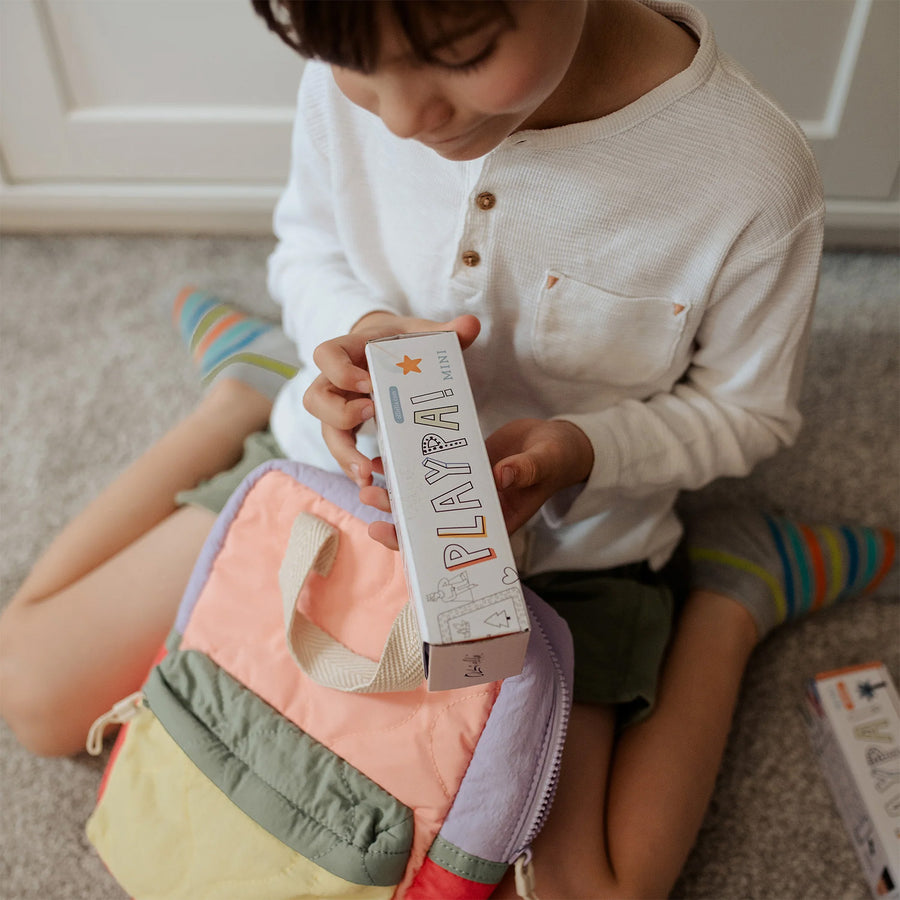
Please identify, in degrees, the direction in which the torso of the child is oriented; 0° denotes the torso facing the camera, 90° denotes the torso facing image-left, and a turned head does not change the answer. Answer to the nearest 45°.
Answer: approximately 45°

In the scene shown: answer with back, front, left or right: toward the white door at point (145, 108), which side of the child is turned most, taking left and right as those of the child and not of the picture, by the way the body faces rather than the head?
right
